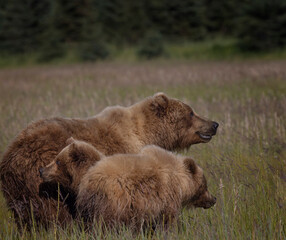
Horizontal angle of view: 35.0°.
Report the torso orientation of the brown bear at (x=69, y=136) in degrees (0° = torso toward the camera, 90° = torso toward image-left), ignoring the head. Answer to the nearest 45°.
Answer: approximately 270°

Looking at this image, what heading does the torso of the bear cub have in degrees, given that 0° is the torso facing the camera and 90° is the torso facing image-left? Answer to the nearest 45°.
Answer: approximately 270°
